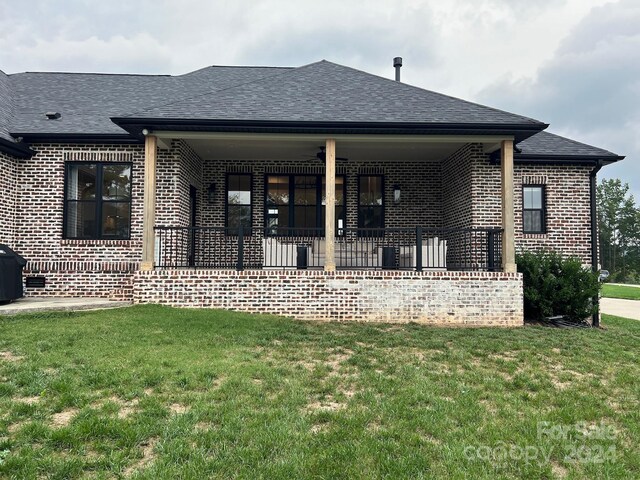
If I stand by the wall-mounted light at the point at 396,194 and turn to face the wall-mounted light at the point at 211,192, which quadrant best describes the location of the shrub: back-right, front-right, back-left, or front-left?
back-left

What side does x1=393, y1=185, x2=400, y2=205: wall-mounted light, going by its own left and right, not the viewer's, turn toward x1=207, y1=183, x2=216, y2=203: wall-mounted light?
right

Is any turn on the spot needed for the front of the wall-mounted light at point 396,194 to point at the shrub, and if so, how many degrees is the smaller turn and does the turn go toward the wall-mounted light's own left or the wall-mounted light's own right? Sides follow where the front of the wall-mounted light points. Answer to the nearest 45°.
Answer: approximately 45° to the wall-mounted light's own left

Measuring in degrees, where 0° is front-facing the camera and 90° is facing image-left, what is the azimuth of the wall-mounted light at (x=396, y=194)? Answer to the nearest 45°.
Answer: approximately 0°
